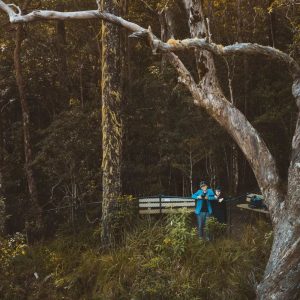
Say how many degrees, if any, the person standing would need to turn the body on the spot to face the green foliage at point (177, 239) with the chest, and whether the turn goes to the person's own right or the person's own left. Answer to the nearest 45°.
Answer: approximately 45° to the person's own right

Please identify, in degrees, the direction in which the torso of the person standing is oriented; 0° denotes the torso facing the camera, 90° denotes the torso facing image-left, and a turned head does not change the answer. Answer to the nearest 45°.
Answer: approximately 0°
